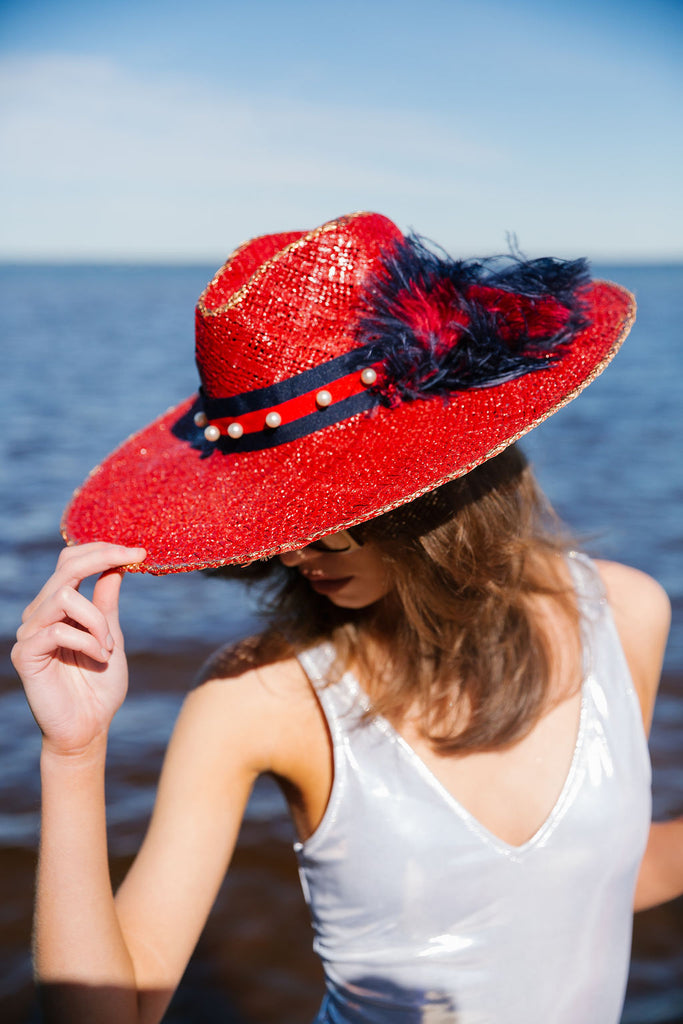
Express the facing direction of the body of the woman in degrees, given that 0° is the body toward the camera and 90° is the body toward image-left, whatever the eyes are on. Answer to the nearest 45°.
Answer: approximately 0°
